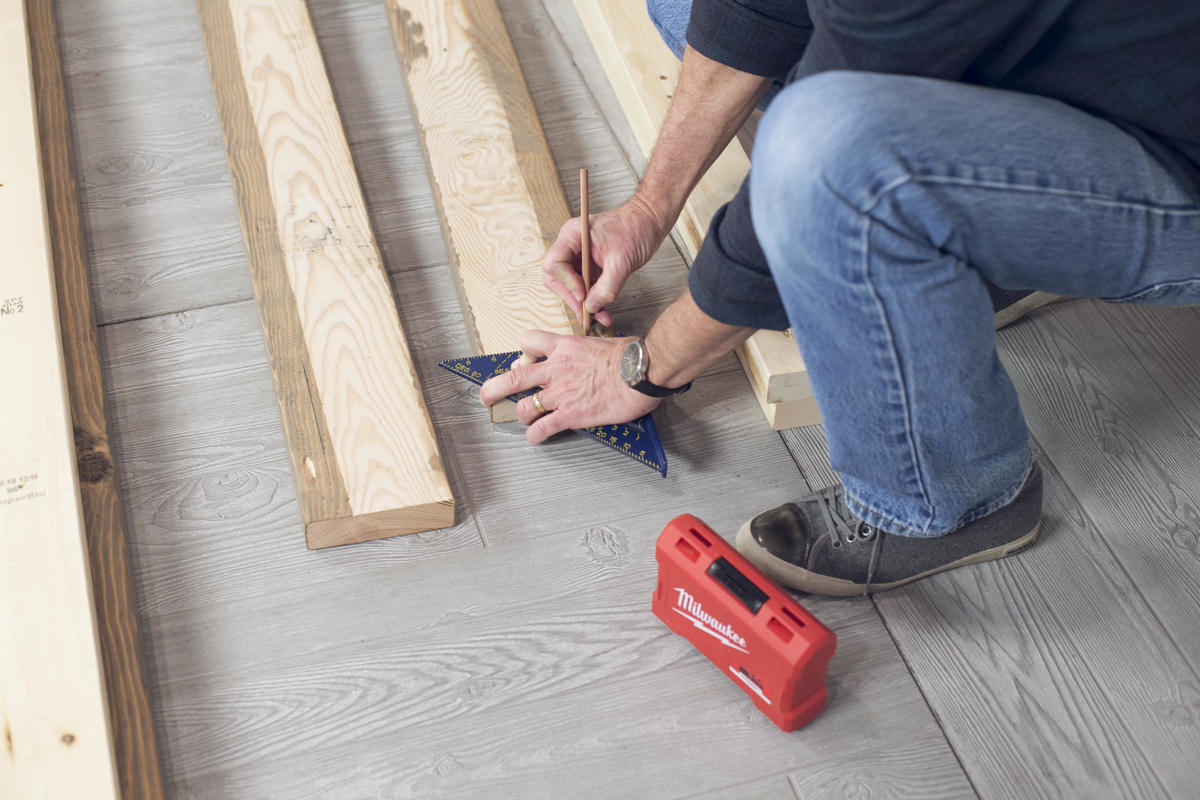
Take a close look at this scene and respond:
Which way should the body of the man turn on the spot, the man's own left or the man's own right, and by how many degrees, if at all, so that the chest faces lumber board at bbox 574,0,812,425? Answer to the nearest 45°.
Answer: approximately 45° to the man's own right

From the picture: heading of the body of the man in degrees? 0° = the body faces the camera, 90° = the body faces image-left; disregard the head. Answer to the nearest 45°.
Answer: approximately 90°

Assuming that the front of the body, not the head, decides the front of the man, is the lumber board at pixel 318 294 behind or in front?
in front

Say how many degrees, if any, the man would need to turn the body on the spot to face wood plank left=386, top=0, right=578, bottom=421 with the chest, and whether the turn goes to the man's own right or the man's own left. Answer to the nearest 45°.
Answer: approximately 45° to the man's own right

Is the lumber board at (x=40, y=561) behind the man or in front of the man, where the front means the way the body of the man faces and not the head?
in front
